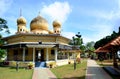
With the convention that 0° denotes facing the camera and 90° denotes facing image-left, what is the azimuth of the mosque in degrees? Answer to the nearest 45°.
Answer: approximately 0°
